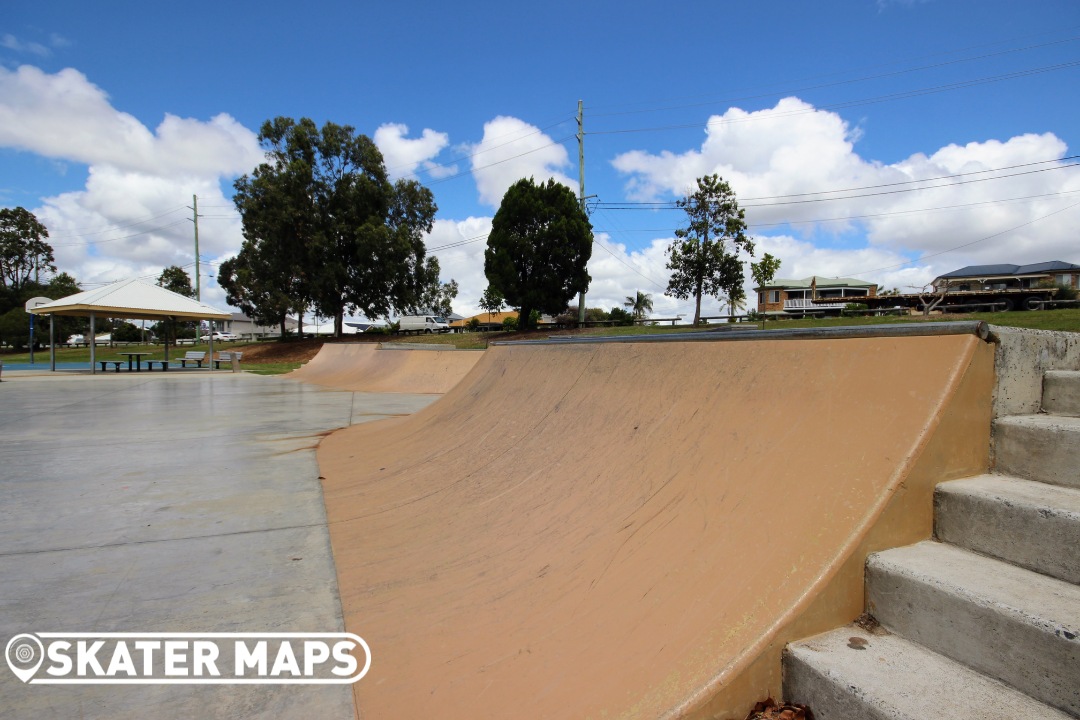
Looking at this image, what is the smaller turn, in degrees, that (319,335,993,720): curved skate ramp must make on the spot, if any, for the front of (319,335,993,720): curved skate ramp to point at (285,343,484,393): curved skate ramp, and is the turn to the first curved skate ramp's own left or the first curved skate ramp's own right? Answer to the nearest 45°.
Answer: approximately 90° to the first curved skate ramp's own right

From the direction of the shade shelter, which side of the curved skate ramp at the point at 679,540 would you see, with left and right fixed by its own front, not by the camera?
right

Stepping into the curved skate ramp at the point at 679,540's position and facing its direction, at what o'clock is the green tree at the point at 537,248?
The green tree is roughly at 4 o'clock from the curved skate ramp.

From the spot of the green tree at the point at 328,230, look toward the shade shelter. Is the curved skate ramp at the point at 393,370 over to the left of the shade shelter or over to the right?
left

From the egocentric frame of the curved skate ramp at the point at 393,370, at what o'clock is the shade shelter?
The shade shelter is roughly at 3 o'clock from the curved skate ramp.

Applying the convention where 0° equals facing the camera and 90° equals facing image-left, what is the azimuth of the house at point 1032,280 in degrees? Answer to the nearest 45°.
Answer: approximately 0°

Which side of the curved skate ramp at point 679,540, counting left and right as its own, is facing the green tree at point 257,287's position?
right

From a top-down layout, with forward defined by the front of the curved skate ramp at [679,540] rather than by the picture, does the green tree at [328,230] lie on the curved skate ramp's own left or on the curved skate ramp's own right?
on the curved skate ramp's own right
